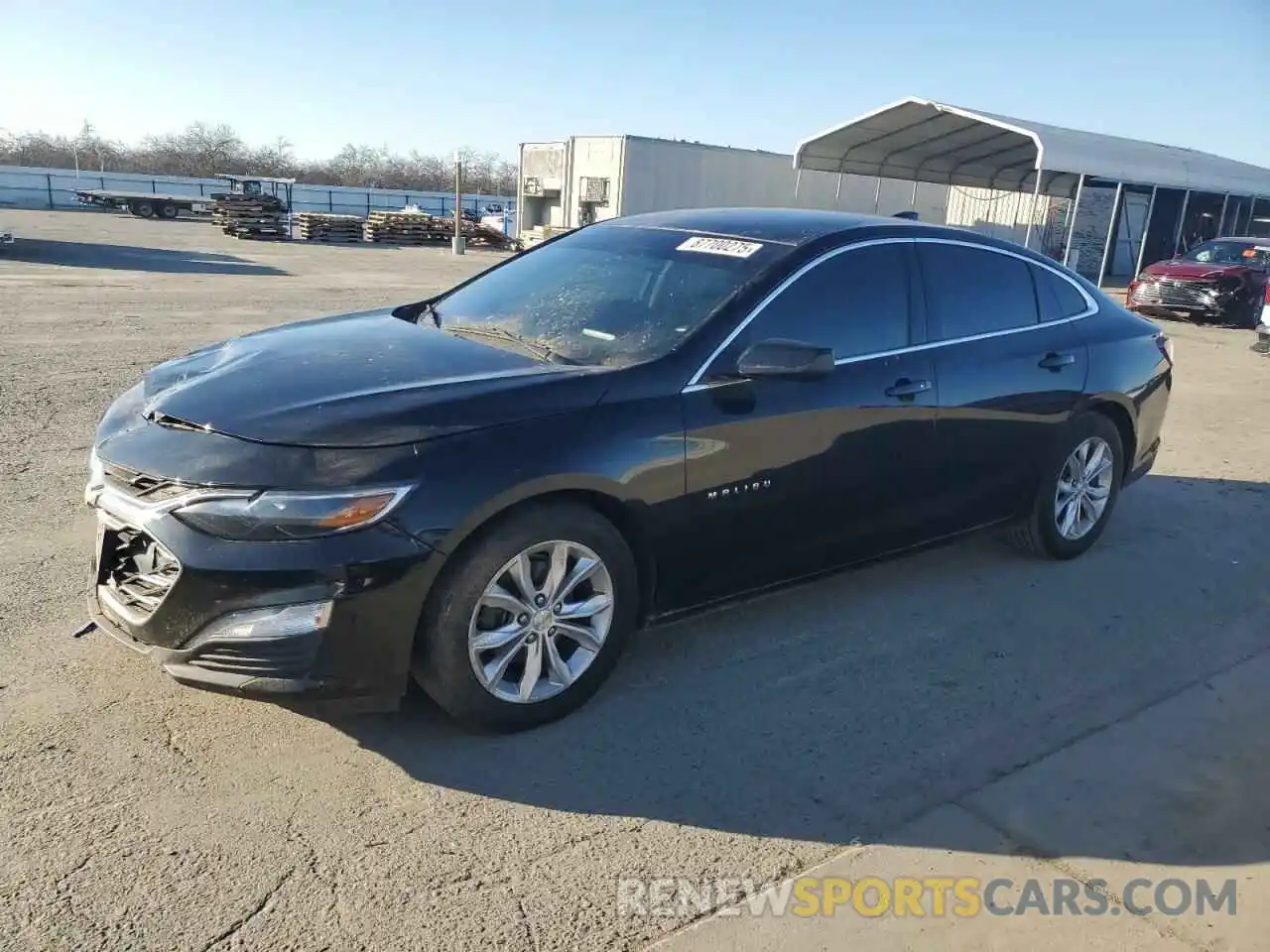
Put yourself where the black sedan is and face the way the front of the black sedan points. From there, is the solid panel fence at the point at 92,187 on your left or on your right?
on your right

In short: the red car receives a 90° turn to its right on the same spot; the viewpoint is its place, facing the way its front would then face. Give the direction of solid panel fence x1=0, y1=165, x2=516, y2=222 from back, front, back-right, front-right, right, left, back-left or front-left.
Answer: front-left

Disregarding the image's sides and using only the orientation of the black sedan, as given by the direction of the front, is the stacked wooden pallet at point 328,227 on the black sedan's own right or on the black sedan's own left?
on the black sedan's own right

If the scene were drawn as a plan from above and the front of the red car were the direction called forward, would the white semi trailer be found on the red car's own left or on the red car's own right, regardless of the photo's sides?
on the red car's own right

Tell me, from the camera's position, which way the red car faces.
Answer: facing the viewer and to the left of the viewer

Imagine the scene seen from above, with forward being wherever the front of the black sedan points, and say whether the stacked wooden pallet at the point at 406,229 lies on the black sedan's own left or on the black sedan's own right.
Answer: on the black sedan's own right

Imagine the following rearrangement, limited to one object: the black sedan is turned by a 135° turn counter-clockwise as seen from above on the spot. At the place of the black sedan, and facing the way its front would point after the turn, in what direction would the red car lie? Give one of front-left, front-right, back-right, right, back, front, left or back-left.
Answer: front-left

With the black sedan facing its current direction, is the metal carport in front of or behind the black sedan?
behind
